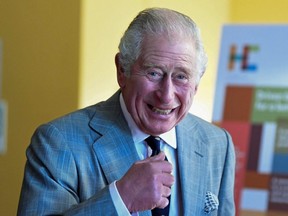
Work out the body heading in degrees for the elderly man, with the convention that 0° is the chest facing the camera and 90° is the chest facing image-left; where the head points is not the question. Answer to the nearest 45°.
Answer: approximately 315°

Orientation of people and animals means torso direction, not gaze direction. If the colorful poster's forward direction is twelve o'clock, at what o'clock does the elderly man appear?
The elderly man is roughly at 1 o'clock from the colorful poster.

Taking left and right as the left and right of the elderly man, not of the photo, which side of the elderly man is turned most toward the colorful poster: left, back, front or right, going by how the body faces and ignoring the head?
left

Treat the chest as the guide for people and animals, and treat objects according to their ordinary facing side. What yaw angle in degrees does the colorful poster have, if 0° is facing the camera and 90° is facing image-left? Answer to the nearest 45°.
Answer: approximately 0°
